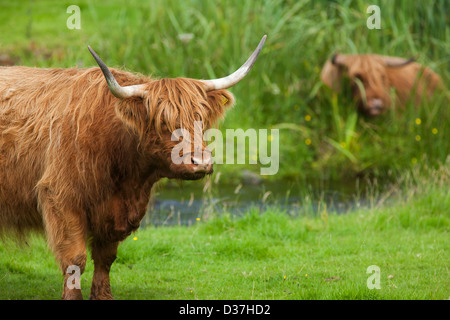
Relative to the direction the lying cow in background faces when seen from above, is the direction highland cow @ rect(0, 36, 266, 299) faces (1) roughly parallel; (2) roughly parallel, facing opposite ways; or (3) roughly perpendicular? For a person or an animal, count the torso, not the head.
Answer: roughly perpendicular

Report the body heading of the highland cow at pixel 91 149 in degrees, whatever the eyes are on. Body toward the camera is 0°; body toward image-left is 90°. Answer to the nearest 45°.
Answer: approximately 315°

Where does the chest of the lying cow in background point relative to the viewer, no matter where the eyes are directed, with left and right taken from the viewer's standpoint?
facing the viewer and to the left of the viewer

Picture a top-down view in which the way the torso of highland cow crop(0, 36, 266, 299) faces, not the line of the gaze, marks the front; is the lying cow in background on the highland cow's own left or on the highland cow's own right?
on the highland cow's own left

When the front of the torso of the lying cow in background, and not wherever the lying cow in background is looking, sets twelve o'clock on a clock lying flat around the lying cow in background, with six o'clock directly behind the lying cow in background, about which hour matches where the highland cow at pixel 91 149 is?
The highland cow is roughly at 11 o'clock from the lying cow in background.

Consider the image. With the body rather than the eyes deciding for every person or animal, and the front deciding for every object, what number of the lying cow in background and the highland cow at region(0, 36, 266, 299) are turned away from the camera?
0
